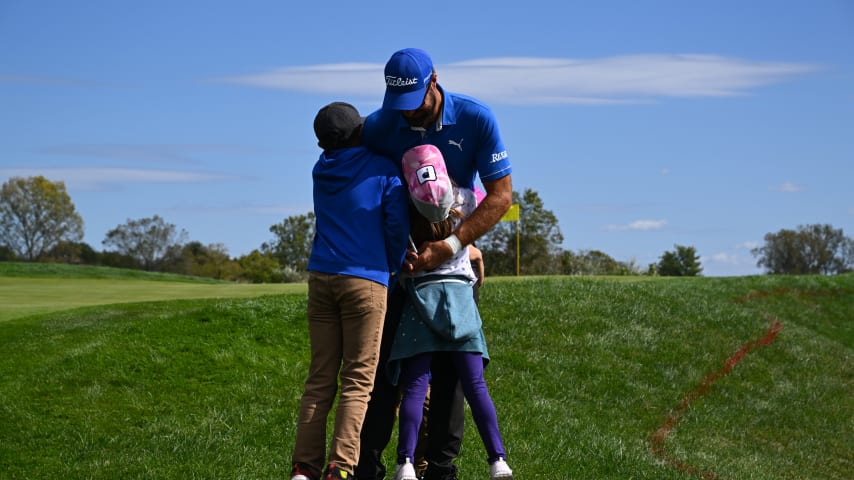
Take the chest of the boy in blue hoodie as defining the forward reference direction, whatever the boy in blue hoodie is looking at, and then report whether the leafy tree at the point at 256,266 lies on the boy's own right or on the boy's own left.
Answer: on the boy's own left

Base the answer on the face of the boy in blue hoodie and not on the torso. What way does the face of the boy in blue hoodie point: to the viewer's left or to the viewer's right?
to the viewer's right

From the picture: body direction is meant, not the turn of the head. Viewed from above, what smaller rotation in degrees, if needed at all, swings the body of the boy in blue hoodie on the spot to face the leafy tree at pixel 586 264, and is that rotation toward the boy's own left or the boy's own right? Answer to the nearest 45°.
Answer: approximately 45° to the boy's own left

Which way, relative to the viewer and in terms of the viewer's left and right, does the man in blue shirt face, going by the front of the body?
facing the viewer

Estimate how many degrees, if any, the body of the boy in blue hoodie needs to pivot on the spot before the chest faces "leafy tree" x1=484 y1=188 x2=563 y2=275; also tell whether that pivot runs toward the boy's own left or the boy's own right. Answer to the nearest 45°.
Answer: approximately 45° to the boy's own left

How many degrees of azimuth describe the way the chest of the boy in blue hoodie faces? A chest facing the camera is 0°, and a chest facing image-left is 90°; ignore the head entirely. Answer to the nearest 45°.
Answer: approximately 225°

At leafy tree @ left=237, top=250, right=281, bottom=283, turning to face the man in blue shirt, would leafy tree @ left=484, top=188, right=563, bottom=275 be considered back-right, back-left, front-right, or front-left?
front-left

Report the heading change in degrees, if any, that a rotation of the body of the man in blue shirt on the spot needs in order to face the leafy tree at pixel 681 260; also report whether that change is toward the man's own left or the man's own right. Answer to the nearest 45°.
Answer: approximately 180°

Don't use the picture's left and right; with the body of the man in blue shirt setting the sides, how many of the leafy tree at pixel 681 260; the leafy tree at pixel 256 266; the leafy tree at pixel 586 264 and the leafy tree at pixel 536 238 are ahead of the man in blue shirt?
0

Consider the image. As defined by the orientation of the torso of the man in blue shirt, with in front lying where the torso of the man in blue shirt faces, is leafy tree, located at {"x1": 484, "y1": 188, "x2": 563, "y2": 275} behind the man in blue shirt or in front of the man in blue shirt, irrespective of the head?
behind
